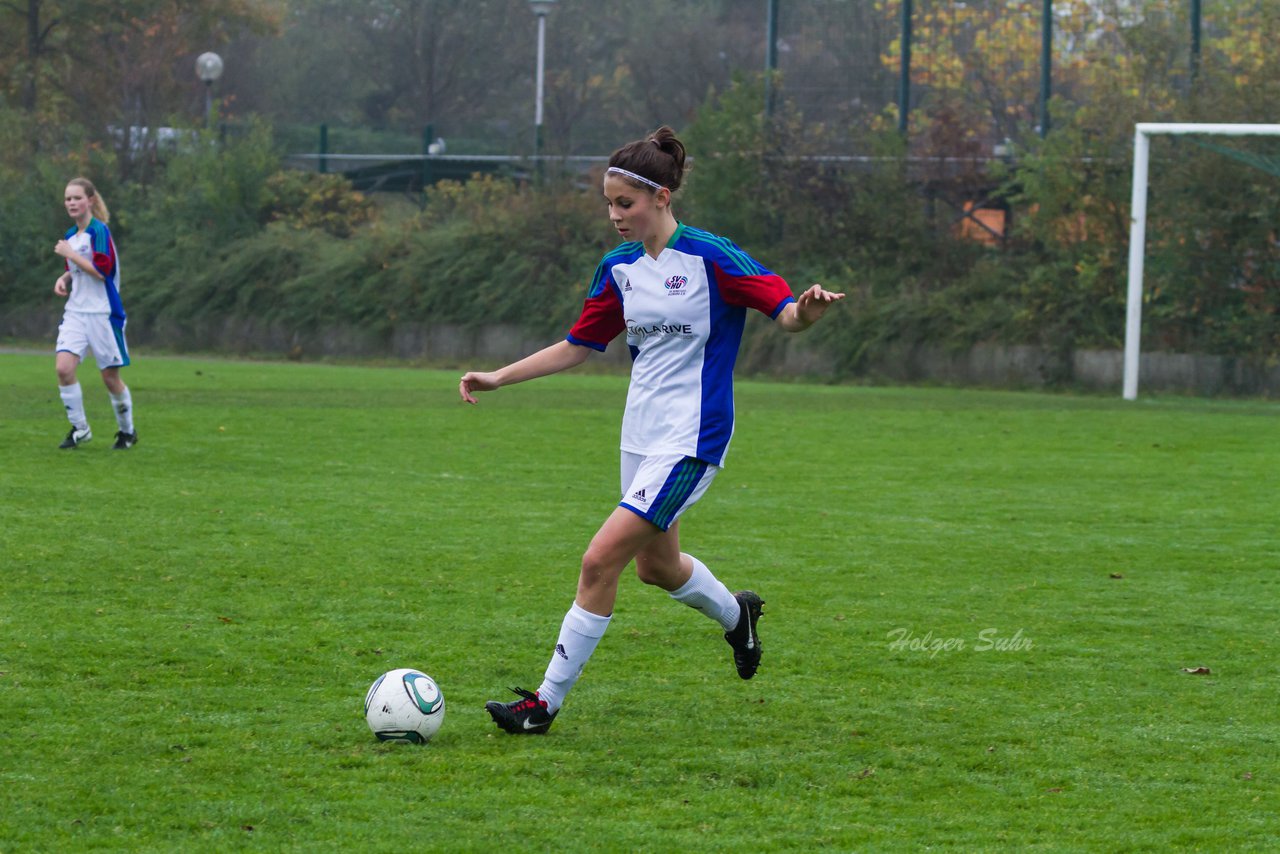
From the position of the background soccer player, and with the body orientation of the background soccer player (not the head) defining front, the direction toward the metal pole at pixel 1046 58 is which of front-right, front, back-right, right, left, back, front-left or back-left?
back

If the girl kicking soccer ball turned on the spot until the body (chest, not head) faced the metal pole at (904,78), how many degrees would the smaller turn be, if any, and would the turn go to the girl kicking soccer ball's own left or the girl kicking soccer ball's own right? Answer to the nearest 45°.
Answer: approximately 135° to the girl kicking soccer ball's own right

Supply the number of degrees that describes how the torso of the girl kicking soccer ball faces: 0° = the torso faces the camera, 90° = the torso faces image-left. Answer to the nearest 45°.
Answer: approximately 45°

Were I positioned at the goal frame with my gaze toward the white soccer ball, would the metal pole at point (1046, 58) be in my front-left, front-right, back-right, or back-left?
back-right

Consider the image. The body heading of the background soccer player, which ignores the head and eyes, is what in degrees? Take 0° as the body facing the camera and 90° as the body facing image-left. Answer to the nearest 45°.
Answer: approximately 45°

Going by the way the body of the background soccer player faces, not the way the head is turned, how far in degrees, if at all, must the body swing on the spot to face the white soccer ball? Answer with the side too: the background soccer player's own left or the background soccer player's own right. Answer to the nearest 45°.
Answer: approximately 45° to the background soccer player's own left

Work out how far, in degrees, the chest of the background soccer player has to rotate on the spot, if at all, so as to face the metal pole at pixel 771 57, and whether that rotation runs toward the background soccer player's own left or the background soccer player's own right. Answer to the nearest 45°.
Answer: approximately 180°

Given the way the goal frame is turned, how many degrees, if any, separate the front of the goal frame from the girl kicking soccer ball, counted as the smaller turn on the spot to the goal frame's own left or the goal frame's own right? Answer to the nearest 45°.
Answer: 0° — it already faces them

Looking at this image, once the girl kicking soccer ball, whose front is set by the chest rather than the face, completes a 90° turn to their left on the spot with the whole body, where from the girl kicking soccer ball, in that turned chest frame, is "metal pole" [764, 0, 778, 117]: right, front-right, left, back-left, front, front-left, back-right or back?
back-left

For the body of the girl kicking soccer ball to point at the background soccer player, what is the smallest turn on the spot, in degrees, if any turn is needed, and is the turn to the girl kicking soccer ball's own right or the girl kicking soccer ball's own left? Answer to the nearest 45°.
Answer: approximately 90° to the girl kicking soccer ball's own right

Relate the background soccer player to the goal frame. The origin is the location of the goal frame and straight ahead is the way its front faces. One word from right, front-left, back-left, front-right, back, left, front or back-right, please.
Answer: front-right

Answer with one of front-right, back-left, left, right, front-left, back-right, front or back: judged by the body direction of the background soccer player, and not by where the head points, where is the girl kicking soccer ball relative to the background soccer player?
front-left
